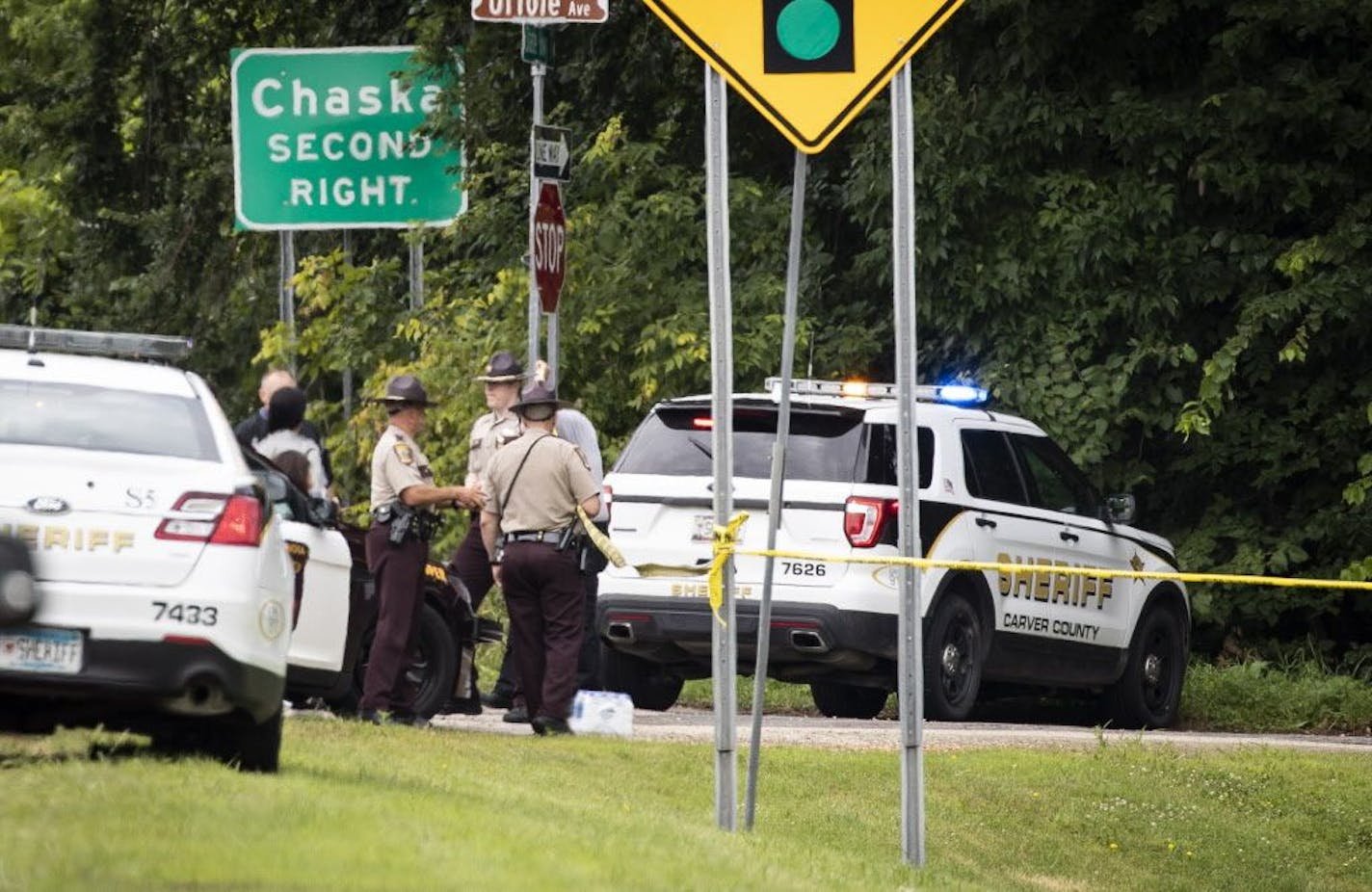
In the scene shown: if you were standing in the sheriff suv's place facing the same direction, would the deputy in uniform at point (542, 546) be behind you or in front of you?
behind

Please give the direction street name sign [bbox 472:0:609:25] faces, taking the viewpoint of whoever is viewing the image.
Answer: facing the viewer

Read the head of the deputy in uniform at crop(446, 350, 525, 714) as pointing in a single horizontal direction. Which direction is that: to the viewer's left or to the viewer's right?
to the viewer's left

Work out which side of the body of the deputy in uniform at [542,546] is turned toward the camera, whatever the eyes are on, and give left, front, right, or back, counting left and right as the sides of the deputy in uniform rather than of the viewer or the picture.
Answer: back

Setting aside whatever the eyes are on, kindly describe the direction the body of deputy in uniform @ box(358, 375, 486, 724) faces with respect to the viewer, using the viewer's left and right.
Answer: facing to the right of the viewer

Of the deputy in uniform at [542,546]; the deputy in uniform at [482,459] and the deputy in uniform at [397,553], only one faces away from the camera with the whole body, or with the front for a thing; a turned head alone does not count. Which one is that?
the deputy in uniform at [542,546]

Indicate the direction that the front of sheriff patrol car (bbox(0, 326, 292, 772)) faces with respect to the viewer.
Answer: facing away from the viewer

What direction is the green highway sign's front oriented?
toward the camera

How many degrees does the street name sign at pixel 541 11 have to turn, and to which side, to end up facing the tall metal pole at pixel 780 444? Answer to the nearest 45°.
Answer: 0° — it already faces it

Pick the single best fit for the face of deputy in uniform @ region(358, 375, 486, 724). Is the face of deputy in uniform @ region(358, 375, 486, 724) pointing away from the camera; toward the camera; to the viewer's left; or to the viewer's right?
to the viewer's right

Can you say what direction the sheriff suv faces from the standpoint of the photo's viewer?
facing away from the viewer and to the right of the viewer

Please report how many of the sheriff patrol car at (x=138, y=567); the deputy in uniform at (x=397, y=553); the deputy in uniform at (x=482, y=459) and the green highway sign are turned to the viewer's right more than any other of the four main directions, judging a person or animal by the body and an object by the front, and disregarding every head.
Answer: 1

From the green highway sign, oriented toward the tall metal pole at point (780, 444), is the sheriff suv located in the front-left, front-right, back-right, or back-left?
front-left

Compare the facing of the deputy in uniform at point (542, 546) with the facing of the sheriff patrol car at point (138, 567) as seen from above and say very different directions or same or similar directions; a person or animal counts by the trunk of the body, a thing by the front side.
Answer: same or similar directions

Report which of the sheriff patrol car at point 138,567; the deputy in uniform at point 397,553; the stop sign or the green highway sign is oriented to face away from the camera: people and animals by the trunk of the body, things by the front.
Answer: the sheriff patrol car
